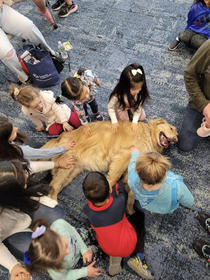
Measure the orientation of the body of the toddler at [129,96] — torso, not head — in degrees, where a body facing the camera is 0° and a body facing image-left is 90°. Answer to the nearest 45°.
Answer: approximately 0°

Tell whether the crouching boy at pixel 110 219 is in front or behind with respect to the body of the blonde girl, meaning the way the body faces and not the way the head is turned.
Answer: in front

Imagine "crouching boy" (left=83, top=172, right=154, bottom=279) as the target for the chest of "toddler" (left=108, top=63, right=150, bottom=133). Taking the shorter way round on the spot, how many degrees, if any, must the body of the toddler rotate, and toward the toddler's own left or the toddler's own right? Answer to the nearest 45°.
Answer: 0° — they already face them

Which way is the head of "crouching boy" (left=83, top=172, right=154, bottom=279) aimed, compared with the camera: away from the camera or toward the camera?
away from the camera

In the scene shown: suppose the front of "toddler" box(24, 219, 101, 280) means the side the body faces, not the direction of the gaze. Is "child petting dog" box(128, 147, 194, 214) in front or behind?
in front

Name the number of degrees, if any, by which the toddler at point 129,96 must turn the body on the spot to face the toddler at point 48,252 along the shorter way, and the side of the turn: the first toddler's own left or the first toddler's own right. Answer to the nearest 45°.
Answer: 0° — they already face them
